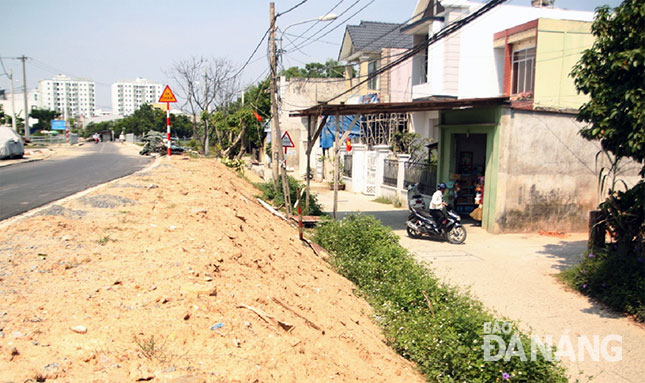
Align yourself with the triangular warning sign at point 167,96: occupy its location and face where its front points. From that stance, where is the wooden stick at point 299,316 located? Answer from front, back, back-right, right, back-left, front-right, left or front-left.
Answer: front

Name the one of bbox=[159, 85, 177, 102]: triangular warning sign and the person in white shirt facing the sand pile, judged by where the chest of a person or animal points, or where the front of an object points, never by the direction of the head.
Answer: the triangular warning sign

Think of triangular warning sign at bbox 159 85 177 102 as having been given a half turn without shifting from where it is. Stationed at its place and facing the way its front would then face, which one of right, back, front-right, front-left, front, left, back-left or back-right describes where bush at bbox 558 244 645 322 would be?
back-right

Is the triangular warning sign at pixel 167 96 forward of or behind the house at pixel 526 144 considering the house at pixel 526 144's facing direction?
forward

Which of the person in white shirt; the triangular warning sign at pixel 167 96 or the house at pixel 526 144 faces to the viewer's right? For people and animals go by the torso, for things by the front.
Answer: the person in white shirt

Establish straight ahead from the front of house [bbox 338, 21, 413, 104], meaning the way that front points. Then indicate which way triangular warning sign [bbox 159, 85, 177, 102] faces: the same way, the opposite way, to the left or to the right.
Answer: to the left

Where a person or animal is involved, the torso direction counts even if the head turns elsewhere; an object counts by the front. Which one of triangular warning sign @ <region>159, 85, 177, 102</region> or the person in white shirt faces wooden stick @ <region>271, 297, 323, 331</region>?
the triangular warning sign

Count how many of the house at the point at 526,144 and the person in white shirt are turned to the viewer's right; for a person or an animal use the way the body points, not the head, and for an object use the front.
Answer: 1

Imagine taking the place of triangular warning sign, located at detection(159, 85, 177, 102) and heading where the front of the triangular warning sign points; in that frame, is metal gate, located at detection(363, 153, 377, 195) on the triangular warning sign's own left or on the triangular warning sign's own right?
on the triangular warning sign's own left

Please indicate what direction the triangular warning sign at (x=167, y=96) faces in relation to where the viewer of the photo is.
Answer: facing the viewer

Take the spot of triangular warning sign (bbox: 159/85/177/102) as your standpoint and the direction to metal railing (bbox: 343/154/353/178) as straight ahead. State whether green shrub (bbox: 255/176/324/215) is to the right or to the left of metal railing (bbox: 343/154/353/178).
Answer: right

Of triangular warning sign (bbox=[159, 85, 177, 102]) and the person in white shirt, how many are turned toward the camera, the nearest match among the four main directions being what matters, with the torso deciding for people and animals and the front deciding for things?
1

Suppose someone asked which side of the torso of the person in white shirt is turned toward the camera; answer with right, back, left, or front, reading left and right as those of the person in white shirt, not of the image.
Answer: right

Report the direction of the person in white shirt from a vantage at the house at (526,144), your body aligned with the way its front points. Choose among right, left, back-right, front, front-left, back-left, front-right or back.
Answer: front

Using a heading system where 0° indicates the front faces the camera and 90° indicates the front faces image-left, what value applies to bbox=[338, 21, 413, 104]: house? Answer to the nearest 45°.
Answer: approximately 45°

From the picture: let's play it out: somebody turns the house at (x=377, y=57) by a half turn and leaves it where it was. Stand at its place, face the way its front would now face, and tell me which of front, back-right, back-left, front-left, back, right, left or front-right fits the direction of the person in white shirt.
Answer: back-right
